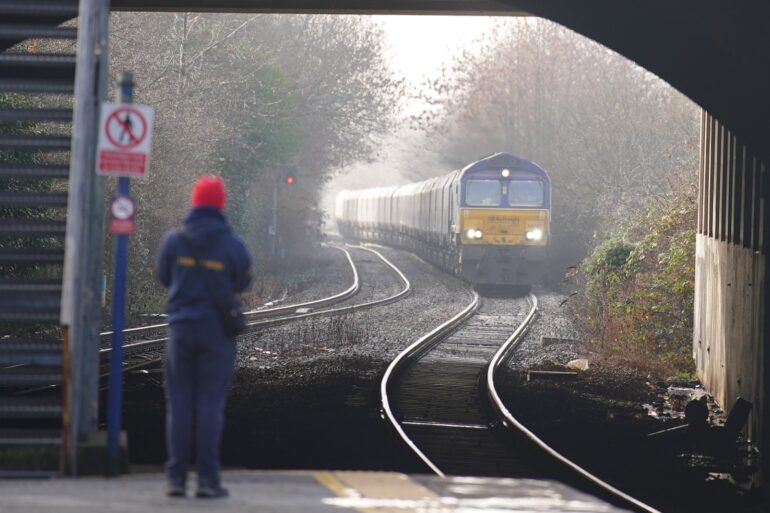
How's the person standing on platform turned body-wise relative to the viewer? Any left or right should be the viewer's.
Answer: facing away from the viewer

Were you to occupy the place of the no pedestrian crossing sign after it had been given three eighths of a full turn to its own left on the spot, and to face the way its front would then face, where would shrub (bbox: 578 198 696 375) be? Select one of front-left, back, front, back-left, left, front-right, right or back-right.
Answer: front

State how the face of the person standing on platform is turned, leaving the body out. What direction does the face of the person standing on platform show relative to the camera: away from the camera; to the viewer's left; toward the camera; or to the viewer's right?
away from the camera

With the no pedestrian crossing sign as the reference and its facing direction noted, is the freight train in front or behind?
behind

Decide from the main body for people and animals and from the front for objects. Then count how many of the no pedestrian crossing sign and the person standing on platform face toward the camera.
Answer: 1

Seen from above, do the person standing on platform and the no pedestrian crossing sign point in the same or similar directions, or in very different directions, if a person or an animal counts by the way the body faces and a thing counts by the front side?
very different directions

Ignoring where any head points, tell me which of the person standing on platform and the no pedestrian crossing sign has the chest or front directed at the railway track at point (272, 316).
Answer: the person standing on platform

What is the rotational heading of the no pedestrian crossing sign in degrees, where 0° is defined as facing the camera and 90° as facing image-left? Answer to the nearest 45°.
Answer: approximately 0°
